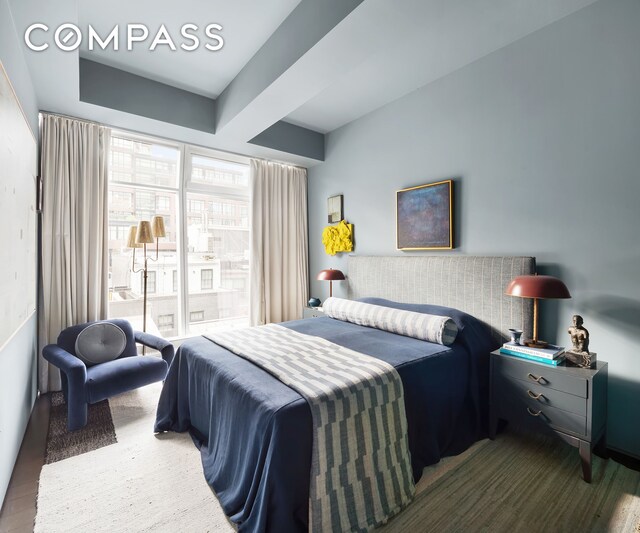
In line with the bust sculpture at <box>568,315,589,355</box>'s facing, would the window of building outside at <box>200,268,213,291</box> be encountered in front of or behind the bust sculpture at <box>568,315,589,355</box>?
in front

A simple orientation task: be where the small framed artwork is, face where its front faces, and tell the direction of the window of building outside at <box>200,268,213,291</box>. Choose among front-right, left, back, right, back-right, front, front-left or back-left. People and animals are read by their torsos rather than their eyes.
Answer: front-right

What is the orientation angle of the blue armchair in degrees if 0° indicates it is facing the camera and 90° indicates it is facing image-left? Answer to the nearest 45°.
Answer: approximately 315°

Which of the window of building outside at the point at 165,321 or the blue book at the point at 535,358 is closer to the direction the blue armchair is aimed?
the blue book

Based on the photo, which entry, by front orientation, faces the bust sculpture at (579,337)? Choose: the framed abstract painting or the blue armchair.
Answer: the blue armchair

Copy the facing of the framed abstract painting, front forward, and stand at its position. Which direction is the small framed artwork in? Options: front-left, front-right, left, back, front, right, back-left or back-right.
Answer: right

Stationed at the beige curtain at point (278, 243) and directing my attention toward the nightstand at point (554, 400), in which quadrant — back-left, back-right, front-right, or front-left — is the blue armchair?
front-right

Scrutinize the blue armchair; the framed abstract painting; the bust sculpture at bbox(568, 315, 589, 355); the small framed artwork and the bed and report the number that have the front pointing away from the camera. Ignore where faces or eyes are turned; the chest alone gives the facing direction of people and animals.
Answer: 0

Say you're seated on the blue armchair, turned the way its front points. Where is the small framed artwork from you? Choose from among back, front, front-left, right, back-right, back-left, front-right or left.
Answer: front-left

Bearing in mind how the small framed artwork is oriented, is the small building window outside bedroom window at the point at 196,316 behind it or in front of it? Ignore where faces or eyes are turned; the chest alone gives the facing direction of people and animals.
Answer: in front

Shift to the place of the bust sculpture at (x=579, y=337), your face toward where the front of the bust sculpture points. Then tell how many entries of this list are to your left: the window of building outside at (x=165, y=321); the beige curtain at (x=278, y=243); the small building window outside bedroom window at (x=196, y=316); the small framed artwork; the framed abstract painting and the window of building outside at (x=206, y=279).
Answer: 0

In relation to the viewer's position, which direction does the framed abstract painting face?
facing the viewer and to the left of the viewer

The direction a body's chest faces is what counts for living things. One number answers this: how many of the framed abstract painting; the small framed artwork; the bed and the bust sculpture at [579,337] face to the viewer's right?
0

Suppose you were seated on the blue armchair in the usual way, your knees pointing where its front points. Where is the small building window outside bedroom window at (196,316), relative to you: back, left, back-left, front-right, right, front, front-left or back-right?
left

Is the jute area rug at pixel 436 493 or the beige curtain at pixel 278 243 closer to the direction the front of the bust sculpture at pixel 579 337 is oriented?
the jute area rug

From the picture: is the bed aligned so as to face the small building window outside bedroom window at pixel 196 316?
no

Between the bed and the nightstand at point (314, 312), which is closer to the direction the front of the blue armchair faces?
the bed

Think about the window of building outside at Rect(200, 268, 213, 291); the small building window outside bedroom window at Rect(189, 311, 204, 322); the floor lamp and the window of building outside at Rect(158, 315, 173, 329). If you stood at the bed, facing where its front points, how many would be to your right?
4

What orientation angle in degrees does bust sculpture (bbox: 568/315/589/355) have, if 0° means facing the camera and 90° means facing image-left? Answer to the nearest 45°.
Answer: approximately 45°

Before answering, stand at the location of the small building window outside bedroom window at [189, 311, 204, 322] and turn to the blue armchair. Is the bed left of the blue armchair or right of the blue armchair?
left
